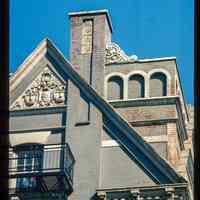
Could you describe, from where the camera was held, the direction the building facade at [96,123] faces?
facing the viewer
